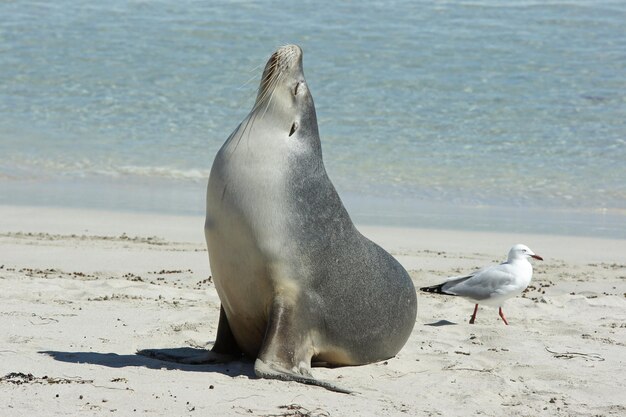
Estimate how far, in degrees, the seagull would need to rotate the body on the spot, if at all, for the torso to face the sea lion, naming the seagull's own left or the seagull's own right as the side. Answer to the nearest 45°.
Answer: approximately 135° to the seagull's own right

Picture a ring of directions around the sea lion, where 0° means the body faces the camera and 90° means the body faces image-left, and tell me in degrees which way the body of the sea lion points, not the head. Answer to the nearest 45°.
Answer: approximately 45°

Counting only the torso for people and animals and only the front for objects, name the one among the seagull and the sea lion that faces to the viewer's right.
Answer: the seagull

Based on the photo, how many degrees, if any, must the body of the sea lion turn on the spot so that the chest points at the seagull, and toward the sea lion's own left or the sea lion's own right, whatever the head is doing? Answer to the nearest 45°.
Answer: approximately 180°

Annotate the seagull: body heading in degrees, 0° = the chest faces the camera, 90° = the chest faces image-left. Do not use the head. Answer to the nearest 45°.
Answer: approximately 270°

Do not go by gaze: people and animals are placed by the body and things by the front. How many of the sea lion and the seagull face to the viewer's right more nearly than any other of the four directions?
1
